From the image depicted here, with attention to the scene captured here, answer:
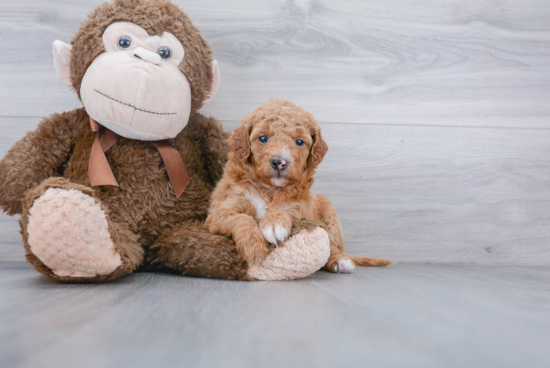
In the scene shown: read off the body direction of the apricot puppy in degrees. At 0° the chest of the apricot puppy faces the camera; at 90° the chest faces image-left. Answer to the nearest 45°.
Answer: approximately 45°

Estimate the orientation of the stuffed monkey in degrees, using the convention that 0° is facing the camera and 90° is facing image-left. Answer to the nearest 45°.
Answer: approximately 0°
